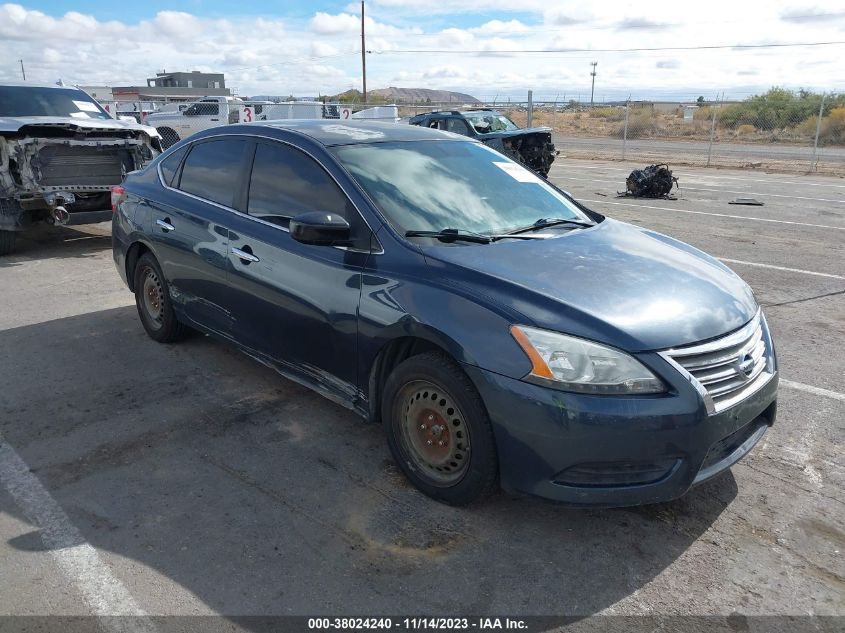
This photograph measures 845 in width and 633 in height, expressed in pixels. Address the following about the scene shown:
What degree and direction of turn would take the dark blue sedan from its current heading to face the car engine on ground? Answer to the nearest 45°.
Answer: approximately 135° to its left

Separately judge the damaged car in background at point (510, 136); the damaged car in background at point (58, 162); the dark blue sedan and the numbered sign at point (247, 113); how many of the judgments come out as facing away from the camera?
0

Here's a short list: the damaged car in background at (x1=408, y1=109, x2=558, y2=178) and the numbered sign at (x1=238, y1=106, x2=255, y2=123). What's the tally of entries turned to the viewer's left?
0

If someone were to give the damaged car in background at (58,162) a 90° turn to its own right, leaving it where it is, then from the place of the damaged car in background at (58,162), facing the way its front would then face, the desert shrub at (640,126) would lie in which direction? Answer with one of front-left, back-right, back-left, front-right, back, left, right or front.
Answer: back

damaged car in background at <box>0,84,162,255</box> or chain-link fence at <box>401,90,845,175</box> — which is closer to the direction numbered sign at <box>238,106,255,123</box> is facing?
the damaged car in background

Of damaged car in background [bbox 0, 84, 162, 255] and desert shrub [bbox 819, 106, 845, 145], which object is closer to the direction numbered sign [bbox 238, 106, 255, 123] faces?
the damaged car in background

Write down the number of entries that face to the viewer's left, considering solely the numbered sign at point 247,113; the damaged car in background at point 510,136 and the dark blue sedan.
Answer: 0

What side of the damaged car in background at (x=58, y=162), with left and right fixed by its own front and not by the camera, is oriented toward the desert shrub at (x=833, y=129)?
left

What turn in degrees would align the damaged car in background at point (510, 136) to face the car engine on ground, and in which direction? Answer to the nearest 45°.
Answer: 0° — it already faces it

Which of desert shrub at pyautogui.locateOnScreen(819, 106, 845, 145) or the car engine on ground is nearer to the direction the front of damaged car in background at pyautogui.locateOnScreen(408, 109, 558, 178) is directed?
the car engine on ground

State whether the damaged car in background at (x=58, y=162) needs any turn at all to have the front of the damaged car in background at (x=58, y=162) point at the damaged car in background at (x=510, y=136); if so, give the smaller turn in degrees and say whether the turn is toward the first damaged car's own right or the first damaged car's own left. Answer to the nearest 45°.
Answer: approximately 90° to the first damaged car's own left

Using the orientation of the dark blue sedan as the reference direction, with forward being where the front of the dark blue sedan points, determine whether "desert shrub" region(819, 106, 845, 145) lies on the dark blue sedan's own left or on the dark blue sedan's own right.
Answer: on the dark blue sedan's own left

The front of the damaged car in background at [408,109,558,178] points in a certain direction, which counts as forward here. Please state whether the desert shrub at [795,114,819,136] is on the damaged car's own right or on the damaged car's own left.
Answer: on the damaged car's own left

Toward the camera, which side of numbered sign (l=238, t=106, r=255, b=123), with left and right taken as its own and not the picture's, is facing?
front

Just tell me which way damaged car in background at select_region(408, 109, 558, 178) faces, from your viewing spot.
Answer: facing the viewer and to the right of the viewer

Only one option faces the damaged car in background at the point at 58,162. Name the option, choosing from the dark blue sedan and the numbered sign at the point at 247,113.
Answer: the numbered sign
